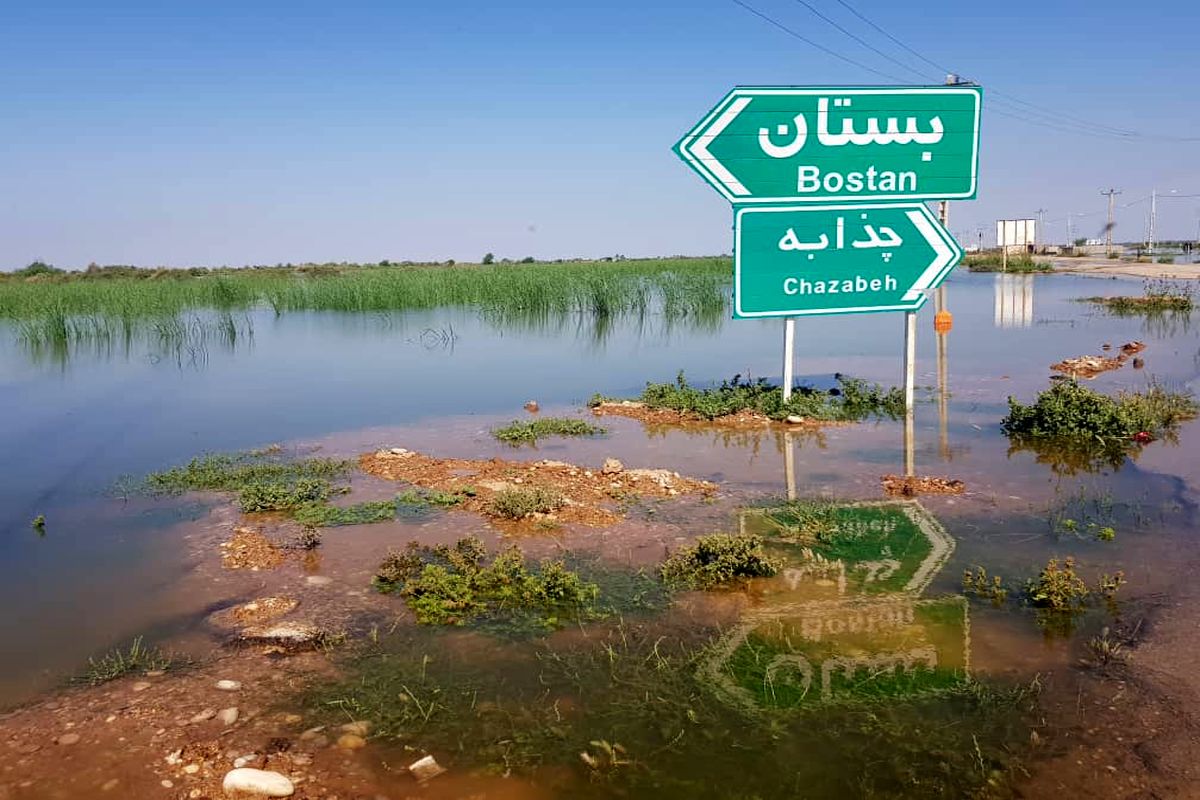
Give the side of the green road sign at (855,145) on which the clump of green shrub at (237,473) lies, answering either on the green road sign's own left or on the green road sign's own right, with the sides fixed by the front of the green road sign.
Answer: on the green road sign's own right

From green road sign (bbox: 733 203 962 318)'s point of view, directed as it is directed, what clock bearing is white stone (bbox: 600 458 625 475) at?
The white stone is roughly at 1 o'clock from the green road sign.

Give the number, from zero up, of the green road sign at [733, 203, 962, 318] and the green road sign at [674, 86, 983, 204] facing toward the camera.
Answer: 2

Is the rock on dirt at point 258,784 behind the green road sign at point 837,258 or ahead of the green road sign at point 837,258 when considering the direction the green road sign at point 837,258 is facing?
ahead

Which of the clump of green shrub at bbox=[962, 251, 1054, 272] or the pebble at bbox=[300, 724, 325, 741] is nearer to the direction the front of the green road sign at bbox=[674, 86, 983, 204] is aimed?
the pebble

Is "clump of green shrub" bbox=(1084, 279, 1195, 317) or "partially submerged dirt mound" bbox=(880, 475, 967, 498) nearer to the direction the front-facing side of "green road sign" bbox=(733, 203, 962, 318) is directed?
the partially submerged dirt mound

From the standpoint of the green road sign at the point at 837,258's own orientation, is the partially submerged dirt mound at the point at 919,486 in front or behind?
in front

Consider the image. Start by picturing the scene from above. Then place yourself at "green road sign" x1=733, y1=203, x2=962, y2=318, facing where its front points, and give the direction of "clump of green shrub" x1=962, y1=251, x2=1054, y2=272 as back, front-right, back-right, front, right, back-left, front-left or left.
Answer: back

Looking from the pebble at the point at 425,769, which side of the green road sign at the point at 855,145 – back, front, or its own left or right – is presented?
front

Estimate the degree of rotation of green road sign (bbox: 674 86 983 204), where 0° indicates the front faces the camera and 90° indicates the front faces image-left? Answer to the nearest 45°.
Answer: approximately 0°

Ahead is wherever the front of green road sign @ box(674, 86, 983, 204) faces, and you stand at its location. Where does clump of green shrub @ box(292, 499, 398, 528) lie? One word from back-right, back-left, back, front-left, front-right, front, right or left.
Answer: front-right

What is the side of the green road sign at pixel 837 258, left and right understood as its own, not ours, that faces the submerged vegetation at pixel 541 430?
right
